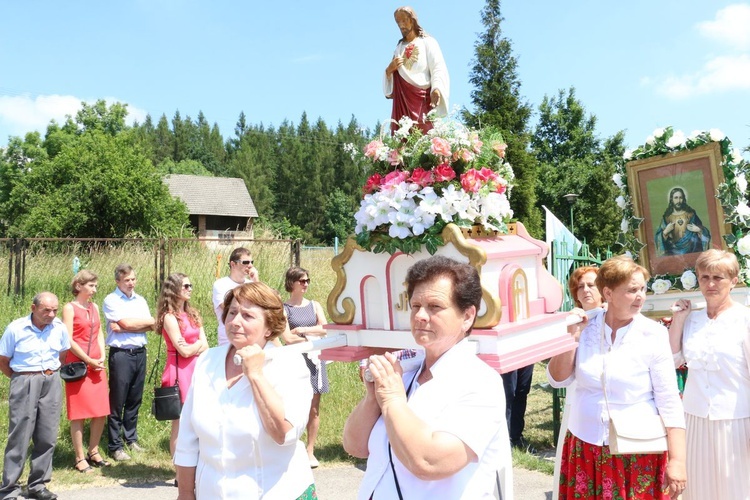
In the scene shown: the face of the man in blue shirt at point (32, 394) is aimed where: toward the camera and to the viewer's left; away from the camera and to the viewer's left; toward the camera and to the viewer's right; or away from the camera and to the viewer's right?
toward the camera and to the viewer's right

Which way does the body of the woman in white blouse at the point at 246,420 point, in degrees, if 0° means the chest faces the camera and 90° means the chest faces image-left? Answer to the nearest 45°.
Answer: approximately 45°

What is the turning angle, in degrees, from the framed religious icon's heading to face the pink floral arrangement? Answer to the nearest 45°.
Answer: approximately 45° to its right

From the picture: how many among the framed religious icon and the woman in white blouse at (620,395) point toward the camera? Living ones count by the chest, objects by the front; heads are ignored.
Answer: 2
